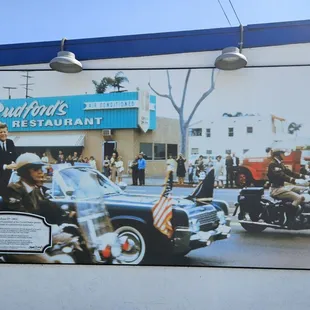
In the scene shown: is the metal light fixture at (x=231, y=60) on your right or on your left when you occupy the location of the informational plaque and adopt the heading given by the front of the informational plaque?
on your left

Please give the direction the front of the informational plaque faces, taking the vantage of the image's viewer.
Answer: facing the viewer
